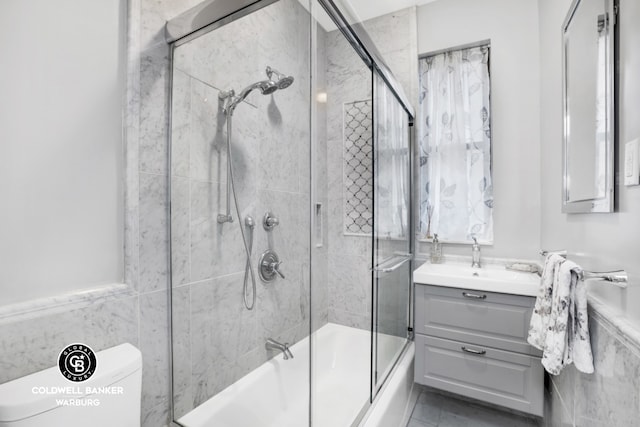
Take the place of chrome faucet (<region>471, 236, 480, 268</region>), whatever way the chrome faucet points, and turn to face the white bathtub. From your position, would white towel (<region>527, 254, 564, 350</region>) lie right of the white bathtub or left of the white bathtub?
left

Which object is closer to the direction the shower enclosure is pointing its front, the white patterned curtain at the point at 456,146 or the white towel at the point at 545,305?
the white towel

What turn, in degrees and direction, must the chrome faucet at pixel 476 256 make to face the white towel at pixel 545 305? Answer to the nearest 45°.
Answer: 0° — it already faces it

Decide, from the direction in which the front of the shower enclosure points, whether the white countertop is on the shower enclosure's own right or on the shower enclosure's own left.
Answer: on the shower enclosure's own left

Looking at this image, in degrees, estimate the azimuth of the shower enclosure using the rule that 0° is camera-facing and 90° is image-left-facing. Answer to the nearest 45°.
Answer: approximately 315°

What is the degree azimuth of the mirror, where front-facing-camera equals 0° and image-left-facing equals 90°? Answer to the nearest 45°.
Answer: approximately 45°

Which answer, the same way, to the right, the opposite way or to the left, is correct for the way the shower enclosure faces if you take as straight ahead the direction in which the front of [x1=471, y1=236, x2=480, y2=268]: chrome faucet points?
to the left
